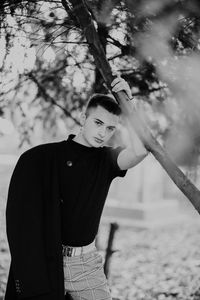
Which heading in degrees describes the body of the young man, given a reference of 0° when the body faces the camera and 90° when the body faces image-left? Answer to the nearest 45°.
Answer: approximately 0°
